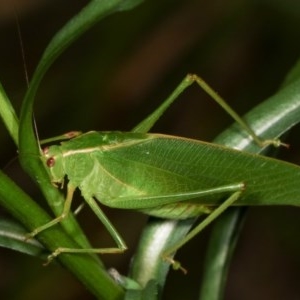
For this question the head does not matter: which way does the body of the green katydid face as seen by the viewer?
to the viewer's left
